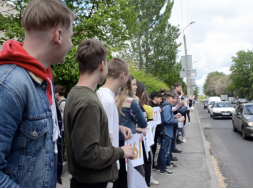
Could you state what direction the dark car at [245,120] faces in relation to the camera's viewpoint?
facing the viewer and to the right of the viewer

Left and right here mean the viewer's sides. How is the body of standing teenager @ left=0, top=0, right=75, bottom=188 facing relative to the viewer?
facing to the right of the viewer

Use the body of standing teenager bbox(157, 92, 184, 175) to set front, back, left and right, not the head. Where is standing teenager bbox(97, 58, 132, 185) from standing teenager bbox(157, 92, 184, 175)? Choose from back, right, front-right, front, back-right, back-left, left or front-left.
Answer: right

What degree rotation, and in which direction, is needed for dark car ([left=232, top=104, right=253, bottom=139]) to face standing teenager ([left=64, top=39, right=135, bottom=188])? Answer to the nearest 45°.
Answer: approximately 45° to its right

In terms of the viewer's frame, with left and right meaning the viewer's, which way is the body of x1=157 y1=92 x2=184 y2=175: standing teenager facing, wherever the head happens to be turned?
facing to the right of the viewer

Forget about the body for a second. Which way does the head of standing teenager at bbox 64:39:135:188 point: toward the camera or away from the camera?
away from the camera

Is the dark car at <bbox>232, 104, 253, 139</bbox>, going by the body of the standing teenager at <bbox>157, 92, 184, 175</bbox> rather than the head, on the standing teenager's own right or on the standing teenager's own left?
on the standing teenager's own left

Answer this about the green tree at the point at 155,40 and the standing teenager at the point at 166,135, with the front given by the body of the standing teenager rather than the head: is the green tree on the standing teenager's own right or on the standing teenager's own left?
on the standing teenager's own left

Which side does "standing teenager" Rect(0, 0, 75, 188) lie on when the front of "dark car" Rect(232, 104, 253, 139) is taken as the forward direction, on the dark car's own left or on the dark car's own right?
on the dark car's own right

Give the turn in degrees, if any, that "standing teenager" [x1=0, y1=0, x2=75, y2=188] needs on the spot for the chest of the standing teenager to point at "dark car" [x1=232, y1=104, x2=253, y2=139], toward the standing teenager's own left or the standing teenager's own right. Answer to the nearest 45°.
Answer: approximately 45° to the standing teenager's own left

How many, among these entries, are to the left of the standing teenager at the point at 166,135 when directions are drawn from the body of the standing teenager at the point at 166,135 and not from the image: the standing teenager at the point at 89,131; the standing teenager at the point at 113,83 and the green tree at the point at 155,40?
1

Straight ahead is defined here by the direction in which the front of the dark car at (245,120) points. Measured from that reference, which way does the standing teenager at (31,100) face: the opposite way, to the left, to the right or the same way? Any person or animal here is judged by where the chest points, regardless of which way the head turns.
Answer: to the left

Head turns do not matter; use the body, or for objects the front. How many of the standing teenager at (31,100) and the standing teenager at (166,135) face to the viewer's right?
2
